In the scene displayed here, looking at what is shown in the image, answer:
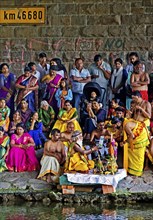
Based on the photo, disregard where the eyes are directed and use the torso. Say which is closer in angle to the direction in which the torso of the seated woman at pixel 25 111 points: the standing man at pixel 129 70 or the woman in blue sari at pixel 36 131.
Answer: the woman in blue sari

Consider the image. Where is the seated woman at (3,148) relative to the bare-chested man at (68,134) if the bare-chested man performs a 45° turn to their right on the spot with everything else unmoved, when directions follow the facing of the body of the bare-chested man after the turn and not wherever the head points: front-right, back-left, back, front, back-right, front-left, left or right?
right

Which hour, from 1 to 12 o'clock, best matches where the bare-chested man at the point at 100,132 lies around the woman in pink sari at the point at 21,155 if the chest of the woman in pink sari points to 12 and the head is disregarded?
The bare-chested man is roughly at 9 o'clock from the woman in pink sari.

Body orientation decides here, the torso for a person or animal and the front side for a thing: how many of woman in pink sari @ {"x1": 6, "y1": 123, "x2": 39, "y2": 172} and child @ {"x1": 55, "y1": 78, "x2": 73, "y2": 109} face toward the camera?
2

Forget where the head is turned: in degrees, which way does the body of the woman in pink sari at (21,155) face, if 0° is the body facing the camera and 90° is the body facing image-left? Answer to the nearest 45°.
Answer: approximately 0°

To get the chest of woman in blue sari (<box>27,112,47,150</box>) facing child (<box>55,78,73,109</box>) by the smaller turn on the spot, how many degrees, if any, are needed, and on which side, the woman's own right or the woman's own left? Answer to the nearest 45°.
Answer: approximately 90° to the woman's own left

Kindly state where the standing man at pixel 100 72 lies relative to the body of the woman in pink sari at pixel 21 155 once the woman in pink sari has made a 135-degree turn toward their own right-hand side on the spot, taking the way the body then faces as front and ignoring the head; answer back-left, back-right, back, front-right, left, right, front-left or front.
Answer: right

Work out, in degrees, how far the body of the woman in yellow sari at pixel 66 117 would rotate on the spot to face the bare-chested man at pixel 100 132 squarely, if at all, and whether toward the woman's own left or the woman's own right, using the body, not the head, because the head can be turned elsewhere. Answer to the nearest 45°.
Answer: approximately 45° to the woman's own left

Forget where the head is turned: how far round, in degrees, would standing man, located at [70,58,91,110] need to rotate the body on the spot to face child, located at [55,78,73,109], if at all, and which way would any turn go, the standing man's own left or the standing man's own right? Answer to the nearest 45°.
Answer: approximately 45° to the standing man's own right

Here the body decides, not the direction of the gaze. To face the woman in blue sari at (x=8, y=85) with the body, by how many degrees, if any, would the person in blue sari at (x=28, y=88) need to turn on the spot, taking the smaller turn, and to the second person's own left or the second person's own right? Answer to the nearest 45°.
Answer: approximately 135° to the second person's own right

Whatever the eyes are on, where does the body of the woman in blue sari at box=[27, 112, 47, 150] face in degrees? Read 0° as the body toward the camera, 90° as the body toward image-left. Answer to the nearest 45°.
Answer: approximately 315°
